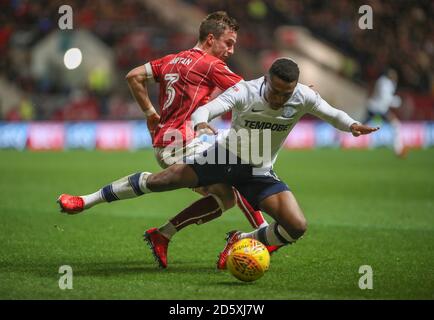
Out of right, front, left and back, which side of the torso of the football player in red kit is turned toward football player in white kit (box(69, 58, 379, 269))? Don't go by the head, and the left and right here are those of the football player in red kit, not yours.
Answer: right

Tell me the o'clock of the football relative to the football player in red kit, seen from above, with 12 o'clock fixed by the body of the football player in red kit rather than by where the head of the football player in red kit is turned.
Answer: The football is roughly at 4 o'clock from the football player in red kit.

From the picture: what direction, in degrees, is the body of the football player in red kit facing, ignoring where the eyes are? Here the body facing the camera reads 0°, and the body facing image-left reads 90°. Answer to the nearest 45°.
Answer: approximately 225°
